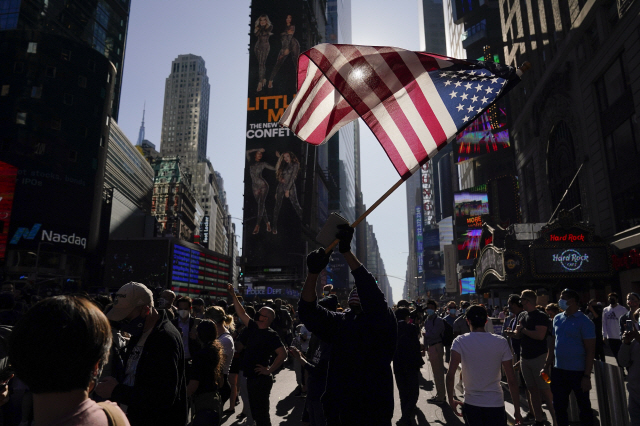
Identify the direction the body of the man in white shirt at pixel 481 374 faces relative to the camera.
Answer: away from the camera

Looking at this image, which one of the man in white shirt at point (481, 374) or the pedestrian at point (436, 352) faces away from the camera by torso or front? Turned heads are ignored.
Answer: the man in white shirt

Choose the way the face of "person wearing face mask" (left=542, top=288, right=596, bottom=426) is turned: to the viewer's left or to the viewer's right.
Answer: to the viewer's left

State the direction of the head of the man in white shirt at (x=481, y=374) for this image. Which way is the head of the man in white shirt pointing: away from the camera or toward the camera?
away from the camera

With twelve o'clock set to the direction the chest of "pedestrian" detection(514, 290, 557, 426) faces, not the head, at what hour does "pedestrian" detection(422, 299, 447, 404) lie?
"pedestrian" detection(422, 299, 447, 404) is roughly at 3 o'clock from "pedestrian" detection(514, 290, 557, 426).

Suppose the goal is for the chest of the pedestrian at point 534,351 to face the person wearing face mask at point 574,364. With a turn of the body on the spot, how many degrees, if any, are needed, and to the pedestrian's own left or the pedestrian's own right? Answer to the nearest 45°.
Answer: approximately 90° to the pedestrian's own left

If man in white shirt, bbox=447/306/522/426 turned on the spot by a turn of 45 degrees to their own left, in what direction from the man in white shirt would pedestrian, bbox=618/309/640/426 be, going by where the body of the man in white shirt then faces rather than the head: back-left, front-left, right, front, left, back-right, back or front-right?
right

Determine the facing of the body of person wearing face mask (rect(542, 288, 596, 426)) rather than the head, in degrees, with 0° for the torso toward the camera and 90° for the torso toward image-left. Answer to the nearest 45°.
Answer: approximately 45°

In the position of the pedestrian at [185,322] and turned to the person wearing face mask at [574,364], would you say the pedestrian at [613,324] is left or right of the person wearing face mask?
left
